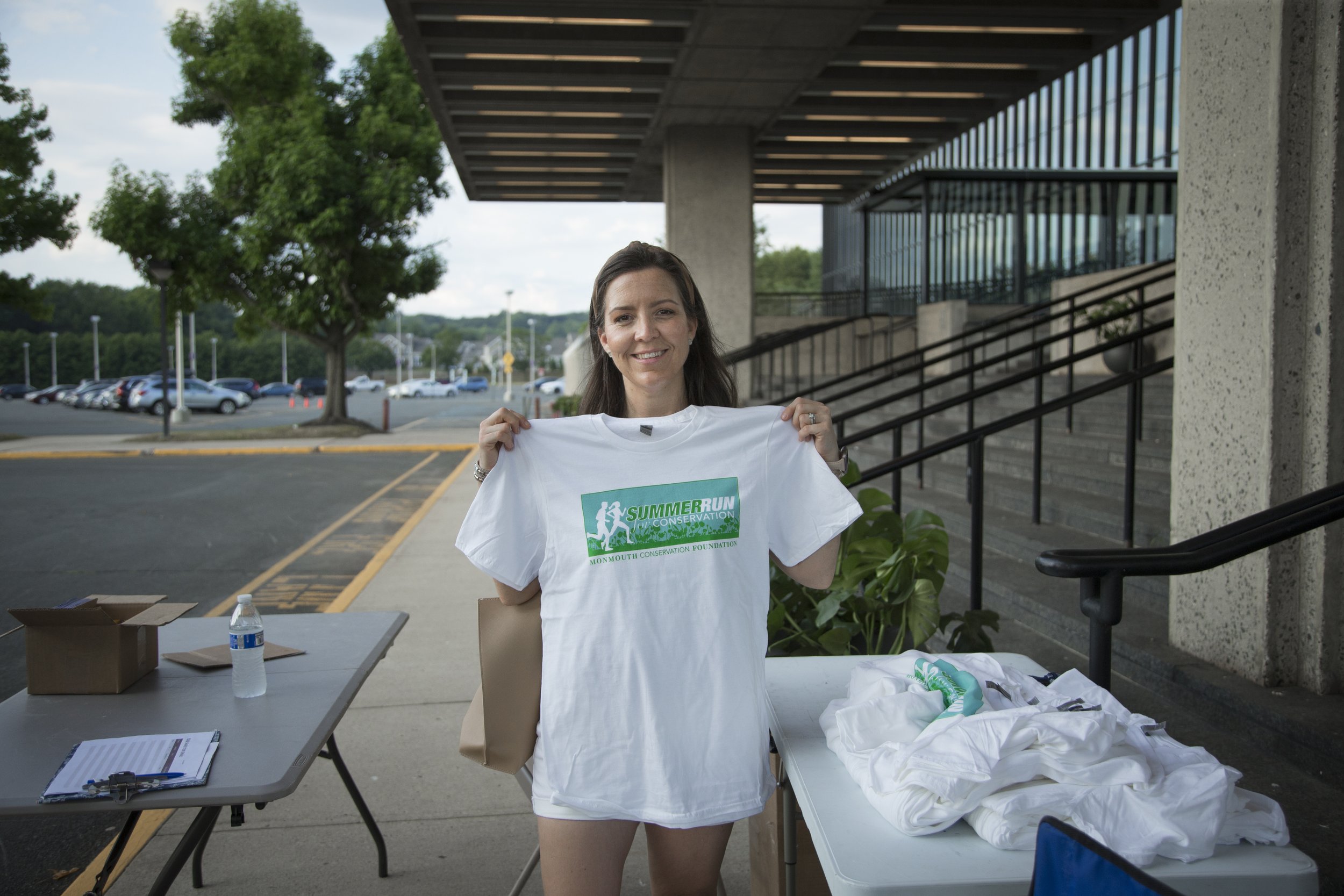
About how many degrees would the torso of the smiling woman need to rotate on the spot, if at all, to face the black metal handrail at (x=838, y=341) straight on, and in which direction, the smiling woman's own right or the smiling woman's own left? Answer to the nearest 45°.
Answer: approximately 180°

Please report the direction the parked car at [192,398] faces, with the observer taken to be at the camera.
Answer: facing to the right of the viewer

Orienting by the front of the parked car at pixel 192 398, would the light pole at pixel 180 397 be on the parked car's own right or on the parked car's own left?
on the parked car's own right

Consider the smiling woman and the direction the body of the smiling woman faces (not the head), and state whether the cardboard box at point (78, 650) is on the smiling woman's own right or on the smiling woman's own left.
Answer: on the smiling woman's own right

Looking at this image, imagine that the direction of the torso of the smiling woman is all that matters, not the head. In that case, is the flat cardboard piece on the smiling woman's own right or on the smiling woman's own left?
on the smiling woman's own right

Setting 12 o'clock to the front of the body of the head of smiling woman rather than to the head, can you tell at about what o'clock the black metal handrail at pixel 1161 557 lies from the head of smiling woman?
The black metal handrail is roughly at 9 o'clock from the head of smiling woman.

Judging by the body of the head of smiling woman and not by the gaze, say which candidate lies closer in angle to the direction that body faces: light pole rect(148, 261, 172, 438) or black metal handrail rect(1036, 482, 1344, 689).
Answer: the black metal handrail

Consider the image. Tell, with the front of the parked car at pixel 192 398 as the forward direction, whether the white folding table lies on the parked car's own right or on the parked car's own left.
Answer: on the parked car's own right

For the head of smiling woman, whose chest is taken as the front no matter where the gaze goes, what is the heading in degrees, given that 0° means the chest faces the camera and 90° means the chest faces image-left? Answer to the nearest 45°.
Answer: approximately 0°

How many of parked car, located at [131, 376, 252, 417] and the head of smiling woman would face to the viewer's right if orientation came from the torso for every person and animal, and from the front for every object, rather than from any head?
1
